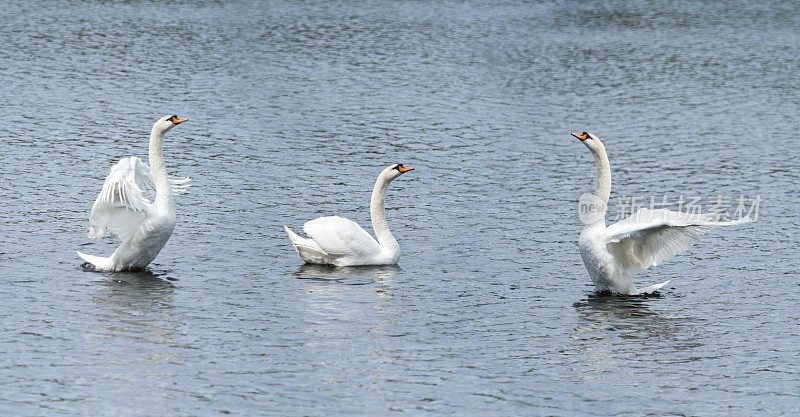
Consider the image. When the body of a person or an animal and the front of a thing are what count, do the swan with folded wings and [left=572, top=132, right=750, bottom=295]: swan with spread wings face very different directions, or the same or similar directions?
very different directions

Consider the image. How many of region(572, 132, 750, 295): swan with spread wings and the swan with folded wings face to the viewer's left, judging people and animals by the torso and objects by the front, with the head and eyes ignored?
1

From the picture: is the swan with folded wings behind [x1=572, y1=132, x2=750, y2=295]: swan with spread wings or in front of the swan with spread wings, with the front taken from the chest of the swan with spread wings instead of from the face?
in front

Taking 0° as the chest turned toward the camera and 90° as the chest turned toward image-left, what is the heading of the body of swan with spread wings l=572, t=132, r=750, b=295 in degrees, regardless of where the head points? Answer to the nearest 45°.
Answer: approximately 90°

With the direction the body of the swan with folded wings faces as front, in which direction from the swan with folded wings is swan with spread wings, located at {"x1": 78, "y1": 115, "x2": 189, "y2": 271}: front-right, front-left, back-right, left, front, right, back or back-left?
back

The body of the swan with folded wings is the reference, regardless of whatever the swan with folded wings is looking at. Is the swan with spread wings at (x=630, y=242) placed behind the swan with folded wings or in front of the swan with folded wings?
in front

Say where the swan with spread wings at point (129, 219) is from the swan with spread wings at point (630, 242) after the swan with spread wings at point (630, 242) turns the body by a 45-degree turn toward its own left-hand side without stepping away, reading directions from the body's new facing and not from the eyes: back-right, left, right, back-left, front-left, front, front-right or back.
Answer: front-right

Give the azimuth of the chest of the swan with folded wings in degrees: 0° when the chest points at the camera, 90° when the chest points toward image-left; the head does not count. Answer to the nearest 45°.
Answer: approximately 270°
